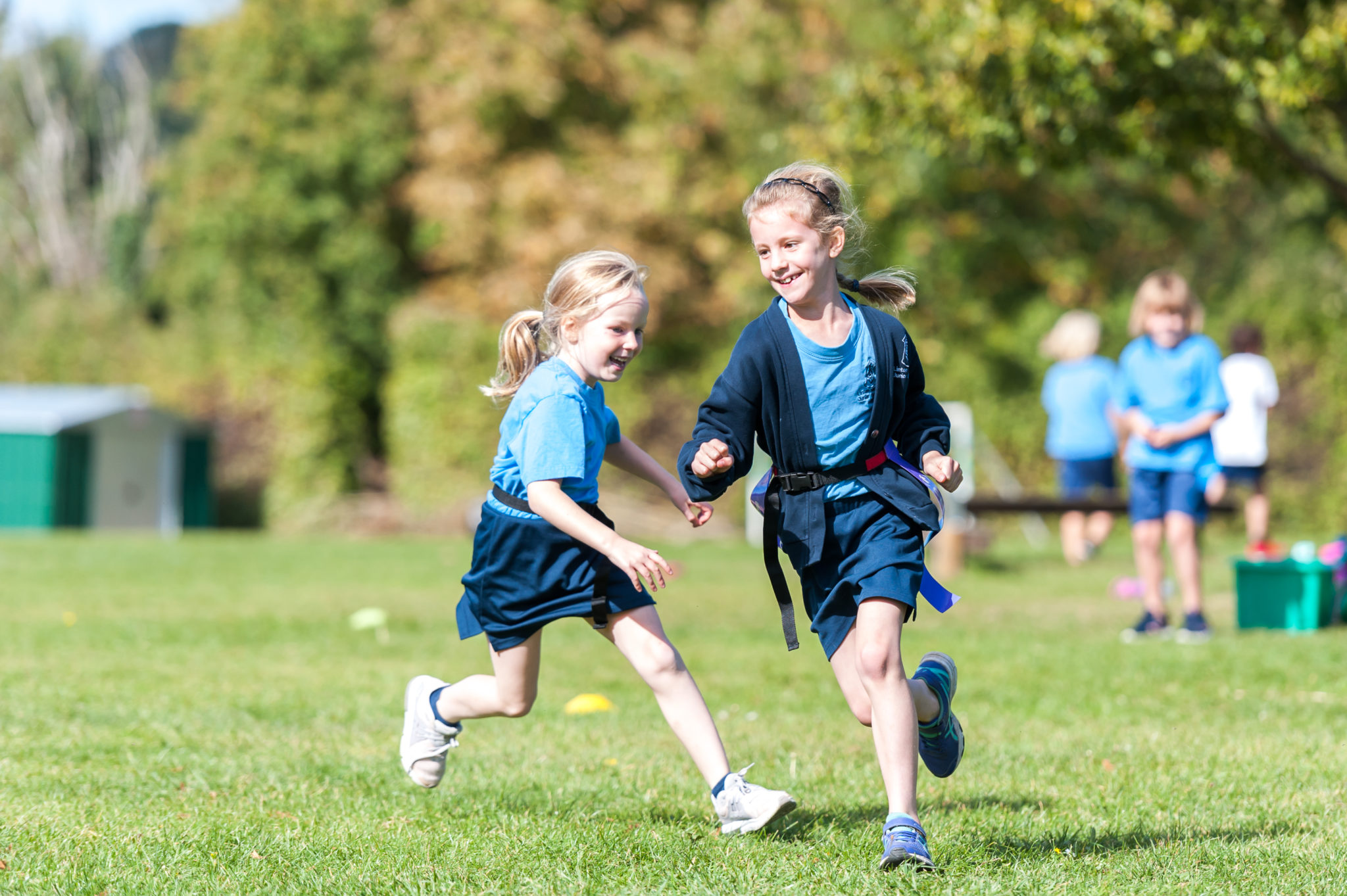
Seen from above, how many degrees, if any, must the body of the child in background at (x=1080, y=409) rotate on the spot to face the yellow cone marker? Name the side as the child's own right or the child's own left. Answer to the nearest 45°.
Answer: approximately 180°

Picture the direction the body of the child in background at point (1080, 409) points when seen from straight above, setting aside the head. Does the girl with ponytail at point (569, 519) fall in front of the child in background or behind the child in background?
behind

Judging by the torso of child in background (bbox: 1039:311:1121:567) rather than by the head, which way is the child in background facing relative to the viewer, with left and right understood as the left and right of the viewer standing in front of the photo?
facing away from the viewer

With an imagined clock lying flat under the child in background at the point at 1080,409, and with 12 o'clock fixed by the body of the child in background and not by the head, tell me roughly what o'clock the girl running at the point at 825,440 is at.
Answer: The girl running is roughly at 6 o'clock from the child in background.

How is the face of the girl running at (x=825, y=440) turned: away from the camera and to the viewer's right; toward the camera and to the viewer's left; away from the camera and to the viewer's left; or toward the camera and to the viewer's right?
toward the camera and to the viewer's left

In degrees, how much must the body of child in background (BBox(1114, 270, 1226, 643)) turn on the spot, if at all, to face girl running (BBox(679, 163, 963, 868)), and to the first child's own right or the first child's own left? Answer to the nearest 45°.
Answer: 0° — they already face them

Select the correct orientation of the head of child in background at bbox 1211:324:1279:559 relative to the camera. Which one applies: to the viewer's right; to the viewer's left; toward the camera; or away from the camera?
away from the camera

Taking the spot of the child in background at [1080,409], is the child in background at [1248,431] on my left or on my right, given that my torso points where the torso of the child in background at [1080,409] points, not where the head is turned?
on my right

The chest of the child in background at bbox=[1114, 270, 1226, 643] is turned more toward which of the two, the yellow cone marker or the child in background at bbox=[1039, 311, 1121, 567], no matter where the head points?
the yellow cone marker

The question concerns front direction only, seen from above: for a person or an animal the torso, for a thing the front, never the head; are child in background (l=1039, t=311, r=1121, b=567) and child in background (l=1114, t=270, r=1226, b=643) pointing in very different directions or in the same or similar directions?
very different directions

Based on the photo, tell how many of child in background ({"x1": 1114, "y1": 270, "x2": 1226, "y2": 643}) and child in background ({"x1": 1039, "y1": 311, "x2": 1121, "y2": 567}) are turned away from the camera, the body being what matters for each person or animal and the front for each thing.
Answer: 1
